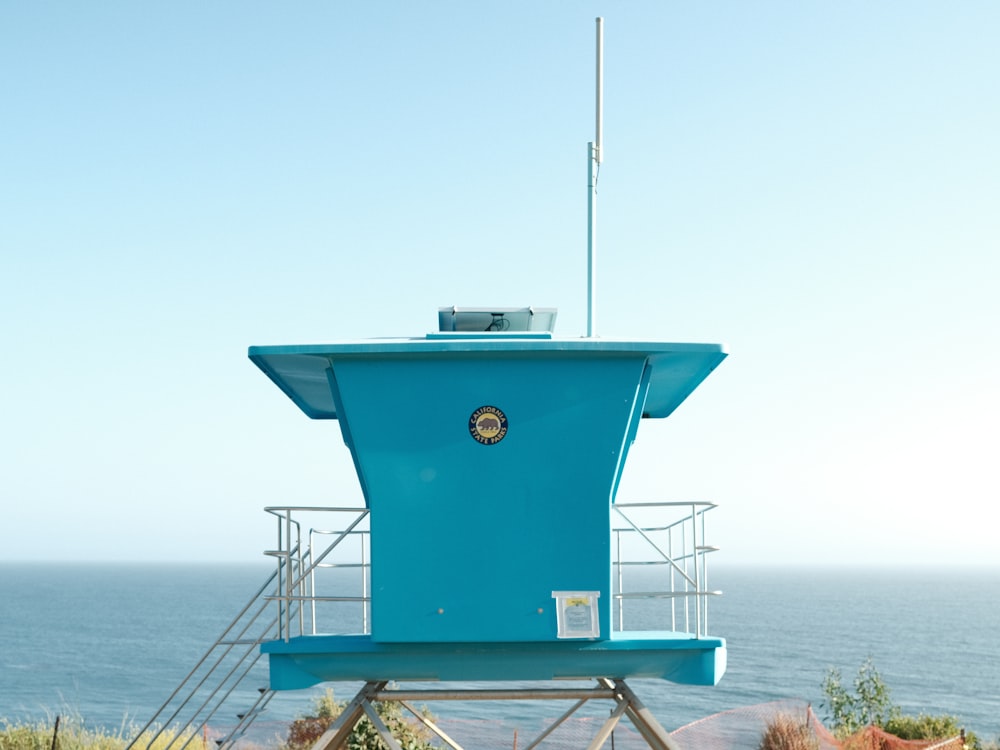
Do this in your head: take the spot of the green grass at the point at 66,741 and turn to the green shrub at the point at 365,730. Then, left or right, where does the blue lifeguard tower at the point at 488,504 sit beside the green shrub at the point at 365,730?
right

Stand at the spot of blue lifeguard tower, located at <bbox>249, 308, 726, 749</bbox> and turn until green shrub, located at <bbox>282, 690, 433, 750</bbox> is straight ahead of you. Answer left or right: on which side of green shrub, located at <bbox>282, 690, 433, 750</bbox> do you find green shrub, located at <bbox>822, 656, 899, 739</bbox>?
right

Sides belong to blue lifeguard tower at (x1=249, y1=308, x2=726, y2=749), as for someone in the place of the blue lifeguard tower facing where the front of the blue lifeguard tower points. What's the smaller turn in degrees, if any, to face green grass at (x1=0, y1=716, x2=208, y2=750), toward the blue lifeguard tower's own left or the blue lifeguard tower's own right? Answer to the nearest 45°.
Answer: approximately 45° to the blue lifeguard tower's own left

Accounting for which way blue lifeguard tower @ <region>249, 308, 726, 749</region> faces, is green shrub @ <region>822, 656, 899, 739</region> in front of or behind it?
in front

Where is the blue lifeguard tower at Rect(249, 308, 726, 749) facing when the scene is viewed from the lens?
facing away from the viewer
